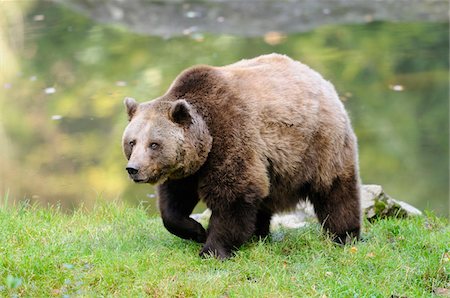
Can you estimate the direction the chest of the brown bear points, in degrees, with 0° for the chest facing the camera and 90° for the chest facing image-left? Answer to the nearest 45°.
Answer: approximately 45°

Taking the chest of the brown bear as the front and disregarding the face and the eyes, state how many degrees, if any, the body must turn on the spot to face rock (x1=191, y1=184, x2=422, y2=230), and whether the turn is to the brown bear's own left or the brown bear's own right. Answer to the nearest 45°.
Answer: approximately 180°
